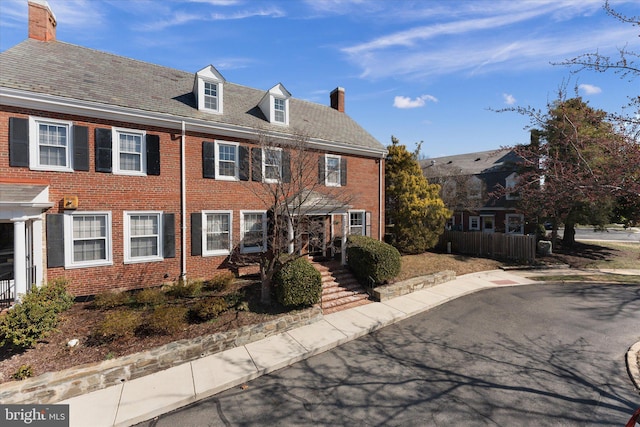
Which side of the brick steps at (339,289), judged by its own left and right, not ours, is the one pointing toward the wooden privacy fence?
left

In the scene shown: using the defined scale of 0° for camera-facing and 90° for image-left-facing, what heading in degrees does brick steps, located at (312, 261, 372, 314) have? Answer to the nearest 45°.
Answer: approximately 315°

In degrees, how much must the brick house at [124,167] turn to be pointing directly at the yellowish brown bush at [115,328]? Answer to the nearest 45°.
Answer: approximately 45° to its right

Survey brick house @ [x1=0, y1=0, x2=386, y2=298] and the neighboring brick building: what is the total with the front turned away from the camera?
0

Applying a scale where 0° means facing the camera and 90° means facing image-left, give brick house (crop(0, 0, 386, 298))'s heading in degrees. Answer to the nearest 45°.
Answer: approximately 315°

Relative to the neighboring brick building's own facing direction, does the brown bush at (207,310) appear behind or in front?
in front

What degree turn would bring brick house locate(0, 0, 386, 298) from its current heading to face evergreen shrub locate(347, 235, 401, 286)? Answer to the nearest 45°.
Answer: approximately 45° to its left

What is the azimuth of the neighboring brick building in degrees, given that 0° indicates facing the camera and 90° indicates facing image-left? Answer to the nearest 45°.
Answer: approximately 0°

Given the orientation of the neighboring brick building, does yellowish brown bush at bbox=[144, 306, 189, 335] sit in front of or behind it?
in front
